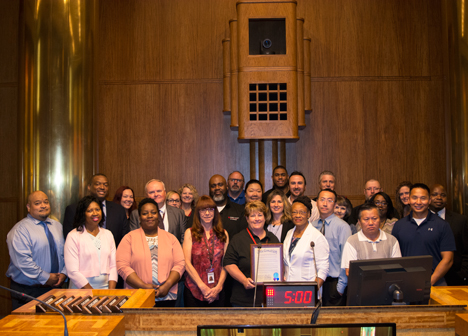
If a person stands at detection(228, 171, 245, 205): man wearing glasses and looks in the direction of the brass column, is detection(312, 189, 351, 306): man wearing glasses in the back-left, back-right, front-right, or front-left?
back-left

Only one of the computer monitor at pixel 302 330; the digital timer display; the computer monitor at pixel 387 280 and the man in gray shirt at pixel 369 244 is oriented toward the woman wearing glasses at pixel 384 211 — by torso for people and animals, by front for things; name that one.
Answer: the computer monitor at pixel 387 280

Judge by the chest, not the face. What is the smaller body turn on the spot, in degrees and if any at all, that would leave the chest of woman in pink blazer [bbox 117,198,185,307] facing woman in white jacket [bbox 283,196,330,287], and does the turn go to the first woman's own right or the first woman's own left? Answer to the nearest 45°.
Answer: approximately 90° to the first woman's own left

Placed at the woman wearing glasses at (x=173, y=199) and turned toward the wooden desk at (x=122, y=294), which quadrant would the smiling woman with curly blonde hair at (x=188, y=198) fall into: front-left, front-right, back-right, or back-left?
back-left

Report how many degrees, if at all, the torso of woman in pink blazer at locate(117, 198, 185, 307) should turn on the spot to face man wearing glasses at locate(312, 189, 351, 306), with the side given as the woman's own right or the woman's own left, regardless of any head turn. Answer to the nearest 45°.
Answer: approximately 90° to the woman's own left

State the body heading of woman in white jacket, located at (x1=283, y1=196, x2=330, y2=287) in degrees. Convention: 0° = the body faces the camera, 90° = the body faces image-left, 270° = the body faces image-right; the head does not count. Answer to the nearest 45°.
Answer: approximately 45°
